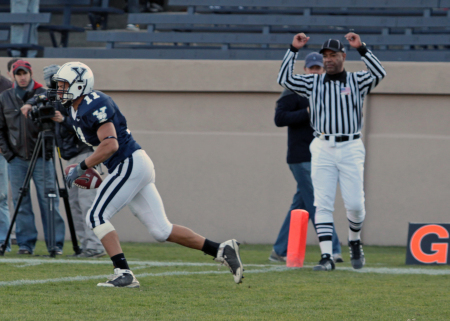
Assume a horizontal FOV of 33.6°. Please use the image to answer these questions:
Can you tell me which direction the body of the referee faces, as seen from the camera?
toward the camera

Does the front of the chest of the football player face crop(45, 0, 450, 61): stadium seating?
no

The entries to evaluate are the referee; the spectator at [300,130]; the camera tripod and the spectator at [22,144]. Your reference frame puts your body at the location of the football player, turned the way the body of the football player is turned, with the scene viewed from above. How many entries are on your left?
0

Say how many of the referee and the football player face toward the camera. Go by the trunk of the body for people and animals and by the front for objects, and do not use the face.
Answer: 1

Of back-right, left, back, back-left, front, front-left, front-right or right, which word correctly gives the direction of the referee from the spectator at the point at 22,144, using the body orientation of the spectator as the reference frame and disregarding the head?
front-left

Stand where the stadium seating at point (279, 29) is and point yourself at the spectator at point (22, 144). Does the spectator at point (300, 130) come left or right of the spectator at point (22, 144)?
left

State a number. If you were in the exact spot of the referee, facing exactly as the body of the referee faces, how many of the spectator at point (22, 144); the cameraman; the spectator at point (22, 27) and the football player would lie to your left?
0

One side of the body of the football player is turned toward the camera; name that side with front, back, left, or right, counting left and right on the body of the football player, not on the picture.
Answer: left

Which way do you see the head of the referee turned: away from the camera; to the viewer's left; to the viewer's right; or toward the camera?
toward the camera

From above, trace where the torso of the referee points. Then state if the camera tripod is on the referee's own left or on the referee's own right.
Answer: on the referee's own right
